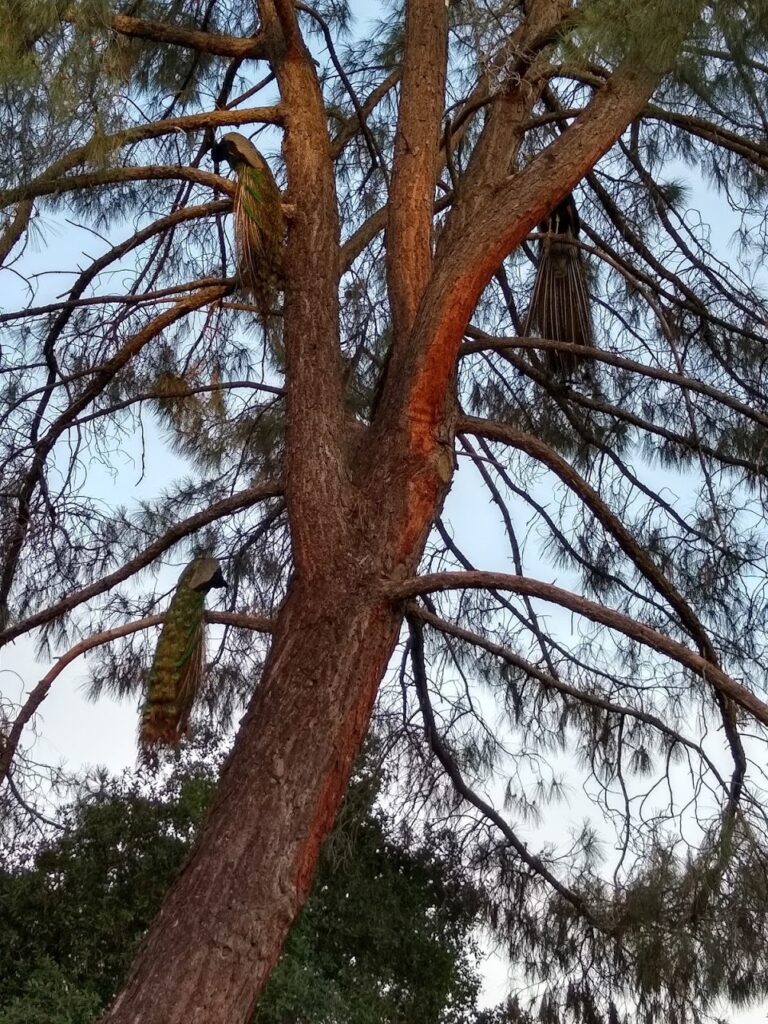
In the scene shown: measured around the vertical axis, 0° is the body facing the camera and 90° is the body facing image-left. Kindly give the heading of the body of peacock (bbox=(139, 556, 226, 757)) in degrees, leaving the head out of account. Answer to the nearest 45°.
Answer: approximately 270°

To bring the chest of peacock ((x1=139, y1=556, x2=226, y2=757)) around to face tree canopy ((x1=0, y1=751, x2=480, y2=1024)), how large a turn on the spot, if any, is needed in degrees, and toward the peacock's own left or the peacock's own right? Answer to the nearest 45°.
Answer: approximately 45° to the peacock's own left
